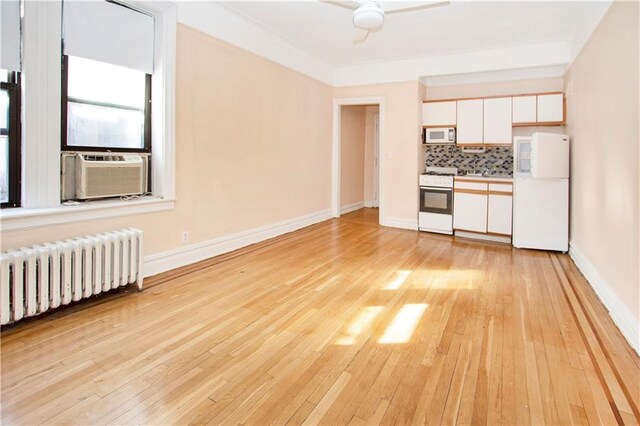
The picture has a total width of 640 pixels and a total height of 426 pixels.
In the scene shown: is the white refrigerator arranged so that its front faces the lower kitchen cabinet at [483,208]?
no

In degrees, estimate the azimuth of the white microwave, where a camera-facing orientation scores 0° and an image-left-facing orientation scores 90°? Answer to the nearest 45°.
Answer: approximately 0°

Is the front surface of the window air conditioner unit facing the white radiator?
no

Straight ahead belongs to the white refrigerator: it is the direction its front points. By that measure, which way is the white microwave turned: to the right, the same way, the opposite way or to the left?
the same way

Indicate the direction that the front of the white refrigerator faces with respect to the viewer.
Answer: facing the viewer

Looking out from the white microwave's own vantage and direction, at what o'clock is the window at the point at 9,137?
The window is roughly at 1 o'clock from the white microwave.

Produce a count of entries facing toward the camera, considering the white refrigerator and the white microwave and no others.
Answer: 2

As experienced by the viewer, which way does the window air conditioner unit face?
facing the viewer and to the right of the viewer

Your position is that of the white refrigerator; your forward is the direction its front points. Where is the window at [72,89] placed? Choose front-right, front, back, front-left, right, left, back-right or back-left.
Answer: front-right

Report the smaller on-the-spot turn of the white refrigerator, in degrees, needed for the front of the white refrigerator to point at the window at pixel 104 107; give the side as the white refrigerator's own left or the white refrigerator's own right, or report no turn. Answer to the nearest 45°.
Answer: approximately 45° to the white refrigerator's own right

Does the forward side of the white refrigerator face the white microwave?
no

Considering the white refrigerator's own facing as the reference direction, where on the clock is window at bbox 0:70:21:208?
The window is roughly at 1 o'clock from the white refrigerator.

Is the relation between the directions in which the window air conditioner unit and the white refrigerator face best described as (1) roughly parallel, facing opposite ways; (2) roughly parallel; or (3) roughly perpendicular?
roughly perpendicular

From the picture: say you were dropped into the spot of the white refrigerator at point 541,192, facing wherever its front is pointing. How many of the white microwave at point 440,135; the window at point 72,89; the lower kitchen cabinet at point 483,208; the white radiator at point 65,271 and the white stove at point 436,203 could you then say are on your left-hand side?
0

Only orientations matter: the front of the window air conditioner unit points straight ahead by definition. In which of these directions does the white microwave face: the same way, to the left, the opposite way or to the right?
to the right

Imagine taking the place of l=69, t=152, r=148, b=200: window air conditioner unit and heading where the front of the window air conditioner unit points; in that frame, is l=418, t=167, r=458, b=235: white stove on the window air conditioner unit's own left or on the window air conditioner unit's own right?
on the window air conditioner unit's own left
